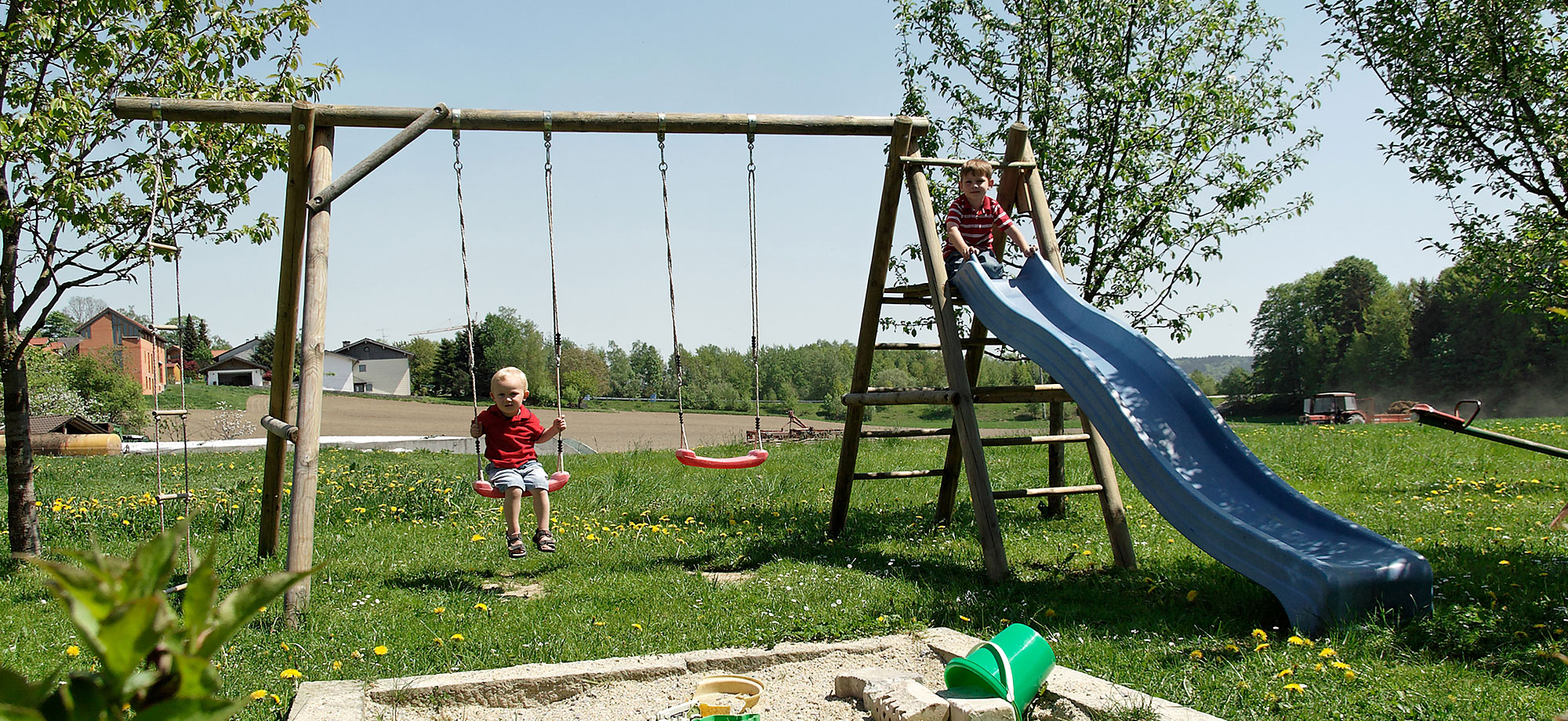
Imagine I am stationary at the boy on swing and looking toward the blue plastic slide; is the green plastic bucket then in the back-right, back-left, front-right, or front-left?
front-right

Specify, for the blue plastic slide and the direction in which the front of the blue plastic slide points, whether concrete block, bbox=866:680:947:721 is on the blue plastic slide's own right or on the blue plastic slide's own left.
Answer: on the blue plastic slide's own right

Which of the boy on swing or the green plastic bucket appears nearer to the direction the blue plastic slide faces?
the green plastic bucket

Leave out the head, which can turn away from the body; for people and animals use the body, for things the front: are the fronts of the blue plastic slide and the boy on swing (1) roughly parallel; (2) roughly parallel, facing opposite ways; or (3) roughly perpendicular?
roughly parallel

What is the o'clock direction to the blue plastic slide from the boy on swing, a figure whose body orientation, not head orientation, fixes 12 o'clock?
The blue plastic slide is roughly at 10 o'clock from the boy on swing.

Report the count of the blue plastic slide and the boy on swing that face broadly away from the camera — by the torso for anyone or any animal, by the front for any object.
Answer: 0

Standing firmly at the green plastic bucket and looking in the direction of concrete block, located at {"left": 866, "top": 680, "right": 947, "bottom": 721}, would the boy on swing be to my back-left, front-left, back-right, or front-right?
front-right

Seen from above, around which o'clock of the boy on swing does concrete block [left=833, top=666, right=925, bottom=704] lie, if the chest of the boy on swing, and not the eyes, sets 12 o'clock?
The concrete block is roughly at 11 o'clock from the boy on swing.

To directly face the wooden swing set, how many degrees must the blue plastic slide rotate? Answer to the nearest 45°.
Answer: approximately 135° to its right

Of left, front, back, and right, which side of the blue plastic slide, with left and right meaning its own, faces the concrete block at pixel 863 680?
right

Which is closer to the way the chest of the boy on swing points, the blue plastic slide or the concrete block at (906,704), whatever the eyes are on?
the concrete block

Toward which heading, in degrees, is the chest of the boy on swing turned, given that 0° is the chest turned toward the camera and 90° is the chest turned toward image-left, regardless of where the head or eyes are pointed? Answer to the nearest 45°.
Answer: approximately 0°

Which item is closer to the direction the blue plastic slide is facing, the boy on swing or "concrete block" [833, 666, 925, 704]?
the concrete block

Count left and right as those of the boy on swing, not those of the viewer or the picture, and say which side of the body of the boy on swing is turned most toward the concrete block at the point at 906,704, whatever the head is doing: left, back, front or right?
front

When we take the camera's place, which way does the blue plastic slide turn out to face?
facing the viewer and to the right of the viewer

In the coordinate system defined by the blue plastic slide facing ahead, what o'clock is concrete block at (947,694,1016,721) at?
The concrete block is roughly at 2 o'clock from the blue plastic slide.
